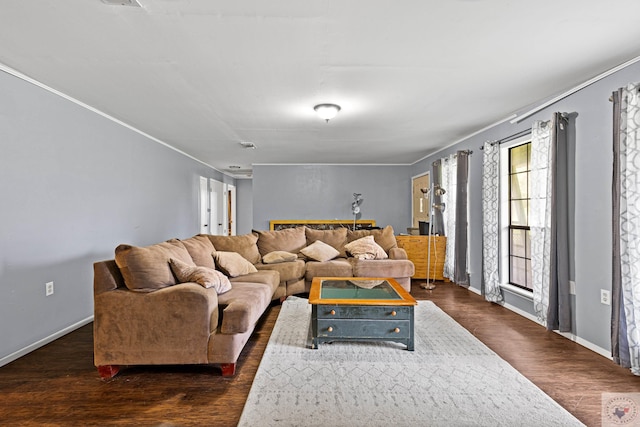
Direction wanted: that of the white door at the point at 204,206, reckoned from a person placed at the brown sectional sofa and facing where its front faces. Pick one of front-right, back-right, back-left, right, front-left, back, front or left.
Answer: back-left

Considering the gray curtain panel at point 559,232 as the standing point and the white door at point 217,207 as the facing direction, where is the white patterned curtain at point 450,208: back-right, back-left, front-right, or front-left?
front-right

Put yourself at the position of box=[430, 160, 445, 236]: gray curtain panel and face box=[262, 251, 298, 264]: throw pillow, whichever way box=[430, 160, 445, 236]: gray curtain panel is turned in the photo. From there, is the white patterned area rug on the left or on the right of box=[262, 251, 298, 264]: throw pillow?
left

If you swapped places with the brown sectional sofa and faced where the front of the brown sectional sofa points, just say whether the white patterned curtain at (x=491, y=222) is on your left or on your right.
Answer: on your left

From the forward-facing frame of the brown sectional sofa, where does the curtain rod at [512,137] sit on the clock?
The curtain rod is roughly at 10 o'clock from the brown sectional sofa.

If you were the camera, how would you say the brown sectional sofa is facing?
facing the viewer and to the right of the viewer

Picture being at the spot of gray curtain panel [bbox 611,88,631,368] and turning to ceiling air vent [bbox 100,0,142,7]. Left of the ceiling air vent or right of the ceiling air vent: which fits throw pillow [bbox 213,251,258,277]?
right

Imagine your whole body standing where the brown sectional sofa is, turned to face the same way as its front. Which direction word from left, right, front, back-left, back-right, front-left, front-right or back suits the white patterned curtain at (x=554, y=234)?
front-left

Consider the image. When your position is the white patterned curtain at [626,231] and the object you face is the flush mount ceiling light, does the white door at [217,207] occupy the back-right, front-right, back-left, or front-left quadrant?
front-right

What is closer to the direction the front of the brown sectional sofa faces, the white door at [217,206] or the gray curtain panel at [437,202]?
the gray curtain panel
